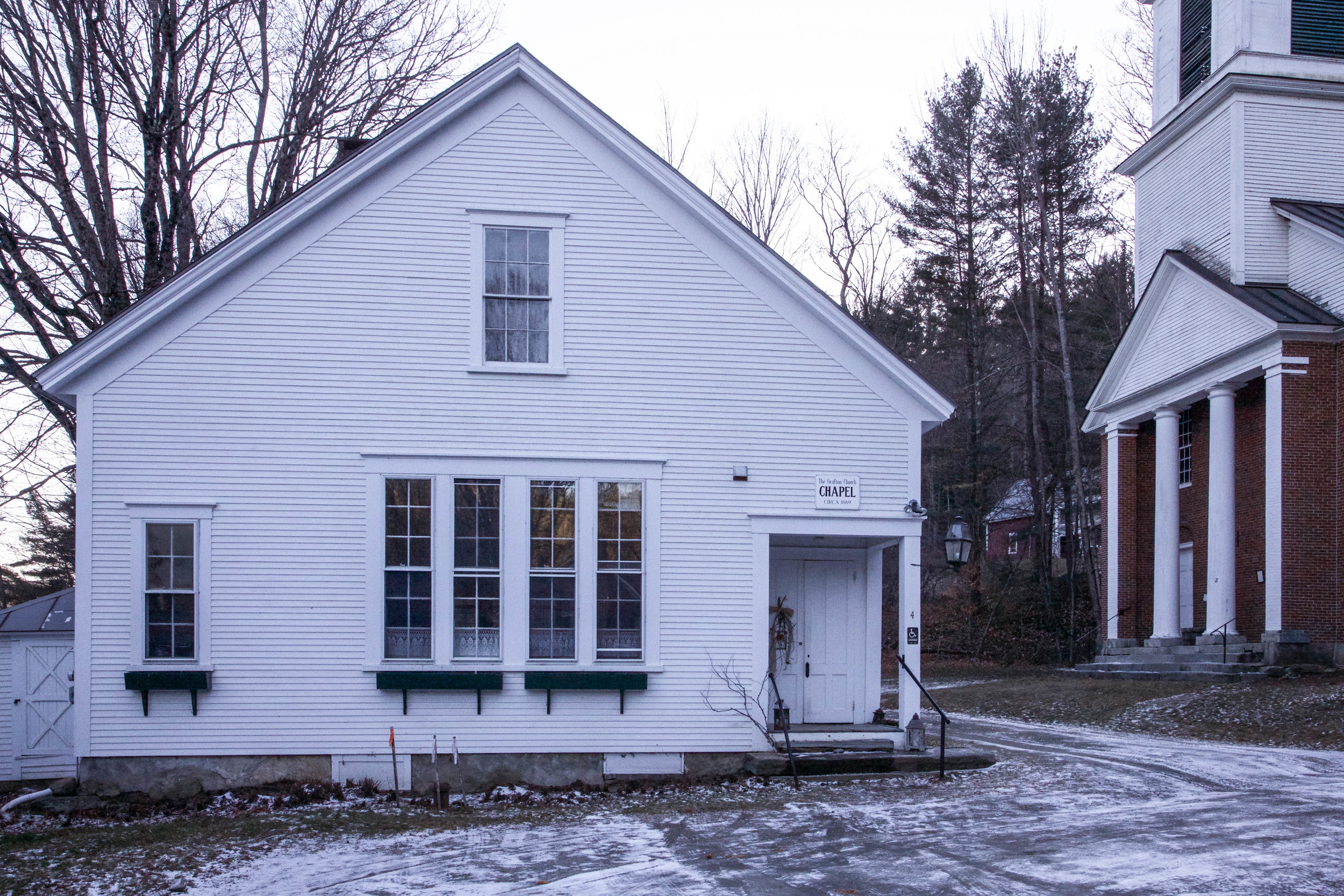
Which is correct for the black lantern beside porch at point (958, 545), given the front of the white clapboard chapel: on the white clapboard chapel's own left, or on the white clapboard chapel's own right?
on the white clapboard chapel's own left

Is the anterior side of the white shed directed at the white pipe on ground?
yes

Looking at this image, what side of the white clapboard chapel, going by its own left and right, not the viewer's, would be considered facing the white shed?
right

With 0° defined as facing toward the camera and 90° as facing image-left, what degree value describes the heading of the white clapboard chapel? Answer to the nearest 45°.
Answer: approximately 0°

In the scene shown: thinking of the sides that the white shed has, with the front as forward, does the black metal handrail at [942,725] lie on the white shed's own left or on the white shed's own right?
on the white shed's own left

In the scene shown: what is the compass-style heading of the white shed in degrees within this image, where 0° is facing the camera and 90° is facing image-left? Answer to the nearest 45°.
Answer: approximately 0°

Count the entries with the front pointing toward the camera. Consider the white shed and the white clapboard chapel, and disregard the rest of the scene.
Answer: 2

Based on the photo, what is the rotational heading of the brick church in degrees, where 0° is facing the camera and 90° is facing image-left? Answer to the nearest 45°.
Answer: approximately 45°

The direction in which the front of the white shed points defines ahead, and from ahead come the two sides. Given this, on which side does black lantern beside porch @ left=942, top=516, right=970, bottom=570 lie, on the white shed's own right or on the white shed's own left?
on the white shed's own left
